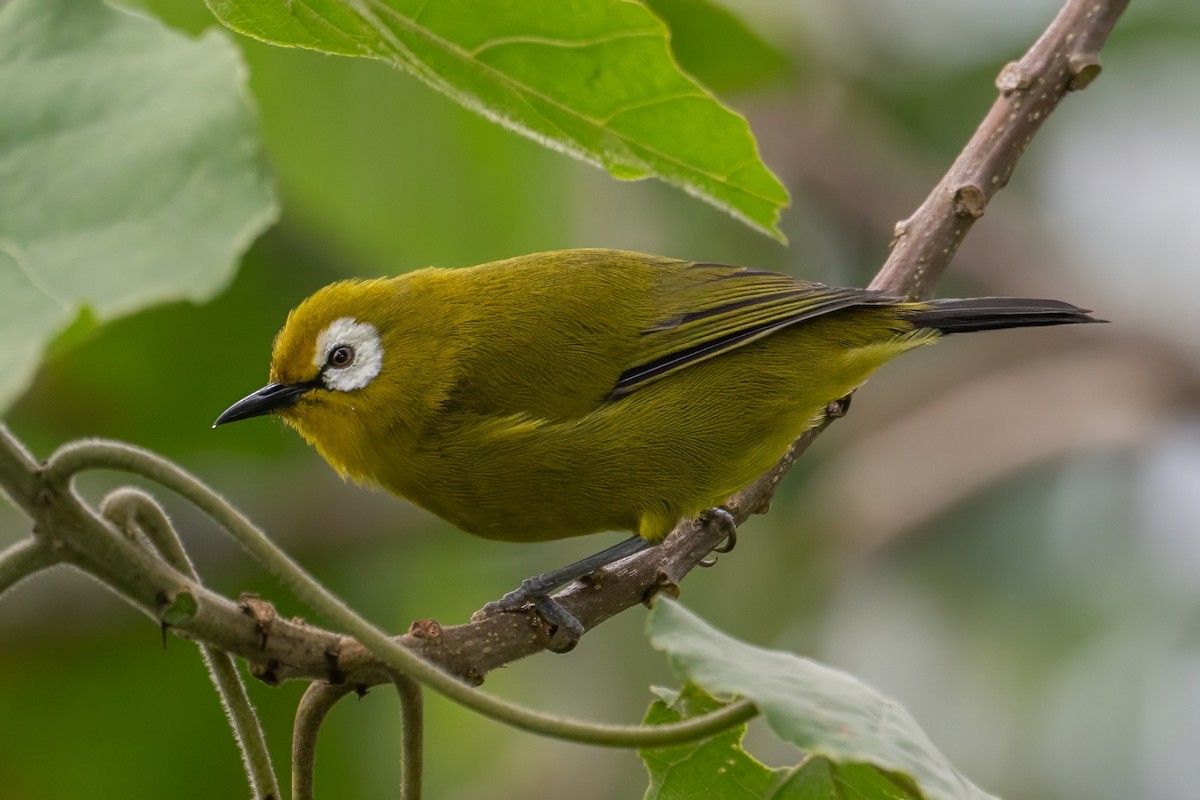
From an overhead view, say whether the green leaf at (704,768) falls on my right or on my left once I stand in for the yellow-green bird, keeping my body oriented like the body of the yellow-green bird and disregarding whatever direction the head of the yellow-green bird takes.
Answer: on my left

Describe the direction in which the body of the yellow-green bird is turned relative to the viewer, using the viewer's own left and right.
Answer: facing to the left of the viewer
